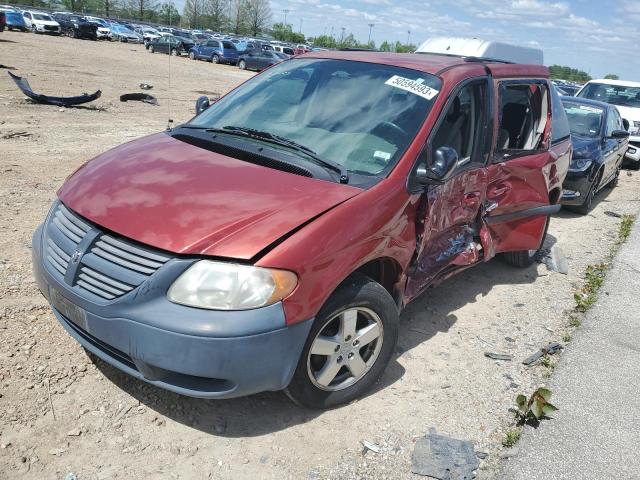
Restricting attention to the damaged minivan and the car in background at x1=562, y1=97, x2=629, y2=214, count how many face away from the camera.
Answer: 0

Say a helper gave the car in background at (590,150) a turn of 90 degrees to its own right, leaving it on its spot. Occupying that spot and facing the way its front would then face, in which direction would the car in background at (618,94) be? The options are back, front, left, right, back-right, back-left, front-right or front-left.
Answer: front-right

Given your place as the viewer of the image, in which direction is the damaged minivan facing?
facing the viewer and to the left of the viewer

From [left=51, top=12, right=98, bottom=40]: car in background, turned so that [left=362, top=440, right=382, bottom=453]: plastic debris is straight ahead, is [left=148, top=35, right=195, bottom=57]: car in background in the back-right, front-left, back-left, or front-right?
front-left

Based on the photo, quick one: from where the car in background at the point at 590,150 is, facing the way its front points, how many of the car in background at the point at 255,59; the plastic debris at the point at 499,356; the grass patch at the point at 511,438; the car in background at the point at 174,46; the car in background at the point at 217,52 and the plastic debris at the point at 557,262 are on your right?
3

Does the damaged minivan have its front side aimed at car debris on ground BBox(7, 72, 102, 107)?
no

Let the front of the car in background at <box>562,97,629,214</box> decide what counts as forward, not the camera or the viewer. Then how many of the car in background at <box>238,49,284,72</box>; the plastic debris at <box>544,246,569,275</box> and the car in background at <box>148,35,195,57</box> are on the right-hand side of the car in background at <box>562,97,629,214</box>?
2

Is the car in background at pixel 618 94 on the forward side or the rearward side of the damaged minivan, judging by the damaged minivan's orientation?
on the rearward side

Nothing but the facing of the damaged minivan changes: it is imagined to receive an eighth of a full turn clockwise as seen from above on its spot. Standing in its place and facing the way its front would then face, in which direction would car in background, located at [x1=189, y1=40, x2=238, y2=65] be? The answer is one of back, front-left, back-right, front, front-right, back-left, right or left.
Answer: right

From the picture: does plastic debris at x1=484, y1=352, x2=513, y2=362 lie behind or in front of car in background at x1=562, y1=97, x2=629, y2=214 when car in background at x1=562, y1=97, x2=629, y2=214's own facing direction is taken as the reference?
in front

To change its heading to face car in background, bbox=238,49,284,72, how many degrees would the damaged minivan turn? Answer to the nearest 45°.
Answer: approximately 135° to its right

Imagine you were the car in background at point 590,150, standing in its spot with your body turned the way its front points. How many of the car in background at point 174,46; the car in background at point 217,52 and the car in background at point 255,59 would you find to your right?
3

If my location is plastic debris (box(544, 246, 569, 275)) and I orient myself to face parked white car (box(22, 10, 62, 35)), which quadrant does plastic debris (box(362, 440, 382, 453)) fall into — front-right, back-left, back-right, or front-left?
back-left

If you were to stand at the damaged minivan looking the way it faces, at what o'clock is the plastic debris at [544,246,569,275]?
The plastic debris is roughly at 6 o'clock from the damaged minivan.

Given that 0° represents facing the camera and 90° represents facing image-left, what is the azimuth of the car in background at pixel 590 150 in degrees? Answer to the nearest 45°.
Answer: approximately 45°

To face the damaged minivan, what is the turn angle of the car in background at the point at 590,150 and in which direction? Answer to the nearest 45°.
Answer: approximately 45° to its left

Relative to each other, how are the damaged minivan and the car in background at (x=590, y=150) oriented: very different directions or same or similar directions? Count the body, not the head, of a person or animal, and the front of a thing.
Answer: same or similar directions

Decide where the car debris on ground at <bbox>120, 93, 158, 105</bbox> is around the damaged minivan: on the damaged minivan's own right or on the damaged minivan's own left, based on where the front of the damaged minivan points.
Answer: on the damaged minivan's own right

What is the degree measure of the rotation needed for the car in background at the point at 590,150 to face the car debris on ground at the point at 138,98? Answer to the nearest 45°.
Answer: approximately 45° to its right

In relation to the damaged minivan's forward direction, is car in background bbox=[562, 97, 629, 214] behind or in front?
behind

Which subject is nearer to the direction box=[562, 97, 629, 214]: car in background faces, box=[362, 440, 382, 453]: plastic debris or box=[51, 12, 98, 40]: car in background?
the plastic debris

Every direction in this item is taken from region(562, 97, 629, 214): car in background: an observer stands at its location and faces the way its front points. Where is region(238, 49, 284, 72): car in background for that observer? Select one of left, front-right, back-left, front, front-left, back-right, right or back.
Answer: right

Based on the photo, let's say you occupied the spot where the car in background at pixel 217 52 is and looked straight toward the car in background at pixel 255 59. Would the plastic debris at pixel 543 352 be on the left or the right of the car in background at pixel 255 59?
right
